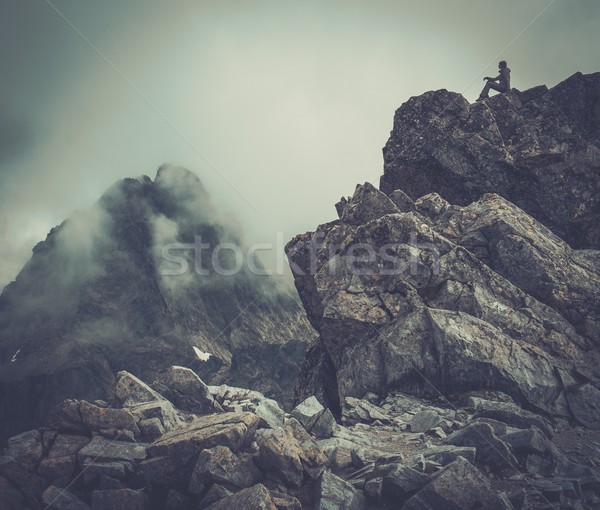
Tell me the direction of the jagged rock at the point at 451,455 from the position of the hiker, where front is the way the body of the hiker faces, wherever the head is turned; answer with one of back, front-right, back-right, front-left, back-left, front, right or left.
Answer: left

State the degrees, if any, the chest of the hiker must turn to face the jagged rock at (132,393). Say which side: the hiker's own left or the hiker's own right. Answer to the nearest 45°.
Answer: approximately 45° to the hiker's own left

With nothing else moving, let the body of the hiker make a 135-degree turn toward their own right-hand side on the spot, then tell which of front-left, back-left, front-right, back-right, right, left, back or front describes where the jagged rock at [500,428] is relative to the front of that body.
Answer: back-right

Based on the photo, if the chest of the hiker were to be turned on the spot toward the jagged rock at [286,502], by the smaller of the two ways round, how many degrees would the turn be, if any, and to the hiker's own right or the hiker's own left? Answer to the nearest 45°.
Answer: approximately 90° to the hiker's own left

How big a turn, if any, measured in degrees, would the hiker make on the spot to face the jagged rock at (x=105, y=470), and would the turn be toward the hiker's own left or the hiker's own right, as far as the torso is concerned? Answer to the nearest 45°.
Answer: approximately 90° to the hiker's own left

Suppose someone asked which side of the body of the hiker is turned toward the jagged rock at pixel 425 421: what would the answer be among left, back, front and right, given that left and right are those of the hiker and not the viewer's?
left

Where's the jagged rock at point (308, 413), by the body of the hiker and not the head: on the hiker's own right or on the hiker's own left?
on the hiker's own left

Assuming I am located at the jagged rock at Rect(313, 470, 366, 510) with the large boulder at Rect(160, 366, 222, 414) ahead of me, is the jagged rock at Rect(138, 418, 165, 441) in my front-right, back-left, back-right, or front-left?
front-left

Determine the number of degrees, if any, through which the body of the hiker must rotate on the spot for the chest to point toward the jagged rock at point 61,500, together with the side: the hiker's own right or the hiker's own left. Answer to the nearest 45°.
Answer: approximately 90° to the hiker's own left

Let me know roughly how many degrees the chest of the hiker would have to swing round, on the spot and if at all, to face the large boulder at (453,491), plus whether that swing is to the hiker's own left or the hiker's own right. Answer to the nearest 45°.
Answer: approximately 90° to the hiker's own left

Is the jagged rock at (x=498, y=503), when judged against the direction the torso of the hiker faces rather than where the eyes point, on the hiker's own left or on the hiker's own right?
on the hiker's own left

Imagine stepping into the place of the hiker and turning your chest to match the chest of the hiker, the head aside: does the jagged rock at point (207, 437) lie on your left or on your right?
on your left

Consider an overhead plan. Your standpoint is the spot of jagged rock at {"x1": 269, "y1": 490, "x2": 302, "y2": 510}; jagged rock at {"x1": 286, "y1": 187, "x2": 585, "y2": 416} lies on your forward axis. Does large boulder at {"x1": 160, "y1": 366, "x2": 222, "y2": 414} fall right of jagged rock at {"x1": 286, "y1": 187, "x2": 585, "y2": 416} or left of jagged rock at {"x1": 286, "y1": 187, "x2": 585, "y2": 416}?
left

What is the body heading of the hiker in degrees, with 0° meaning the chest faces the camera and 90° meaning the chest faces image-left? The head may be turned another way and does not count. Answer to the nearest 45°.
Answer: approximately 90°

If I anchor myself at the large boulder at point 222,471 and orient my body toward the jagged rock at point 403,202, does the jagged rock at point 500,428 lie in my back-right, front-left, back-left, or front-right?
front-right

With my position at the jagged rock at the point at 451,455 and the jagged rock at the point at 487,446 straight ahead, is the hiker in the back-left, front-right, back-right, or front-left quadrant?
front-left
